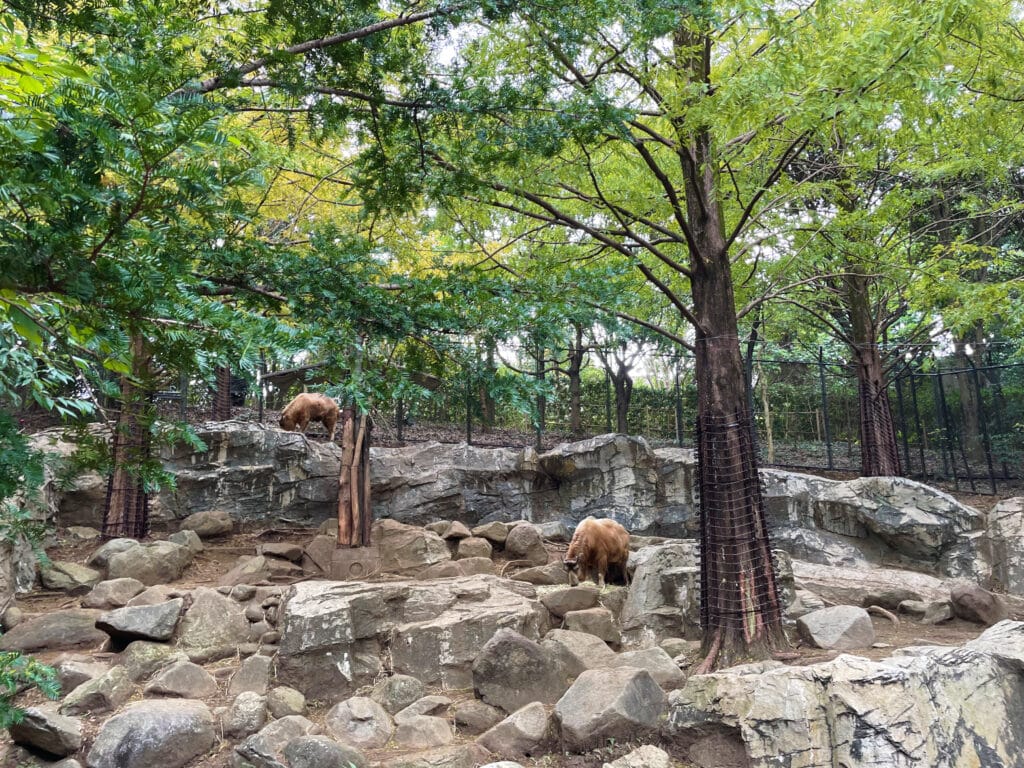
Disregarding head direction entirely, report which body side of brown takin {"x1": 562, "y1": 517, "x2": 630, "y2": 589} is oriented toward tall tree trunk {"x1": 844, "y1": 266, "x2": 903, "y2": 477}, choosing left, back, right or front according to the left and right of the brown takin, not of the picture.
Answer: back

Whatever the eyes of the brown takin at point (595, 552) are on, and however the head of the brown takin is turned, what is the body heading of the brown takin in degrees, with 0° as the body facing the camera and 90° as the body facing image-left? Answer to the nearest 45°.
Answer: approximately 45°

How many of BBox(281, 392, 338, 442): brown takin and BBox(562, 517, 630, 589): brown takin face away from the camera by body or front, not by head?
0

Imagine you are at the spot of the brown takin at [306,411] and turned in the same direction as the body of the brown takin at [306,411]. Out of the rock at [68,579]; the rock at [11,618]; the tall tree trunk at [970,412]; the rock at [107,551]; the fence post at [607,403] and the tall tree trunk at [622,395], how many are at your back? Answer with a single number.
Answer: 3

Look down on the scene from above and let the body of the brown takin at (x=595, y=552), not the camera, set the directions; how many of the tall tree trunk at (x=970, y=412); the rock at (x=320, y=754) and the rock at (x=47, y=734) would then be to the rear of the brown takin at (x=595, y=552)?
1

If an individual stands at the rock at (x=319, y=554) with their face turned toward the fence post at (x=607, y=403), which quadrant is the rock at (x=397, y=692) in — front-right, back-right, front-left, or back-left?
back-right

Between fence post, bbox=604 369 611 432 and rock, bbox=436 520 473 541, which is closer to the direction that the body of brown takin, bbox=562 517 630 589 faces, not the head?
the rock

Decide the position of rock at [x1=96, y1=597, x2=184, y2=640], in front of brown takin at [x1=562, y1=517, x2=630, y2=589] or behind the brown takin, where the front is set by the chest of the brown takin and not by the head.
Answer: in front

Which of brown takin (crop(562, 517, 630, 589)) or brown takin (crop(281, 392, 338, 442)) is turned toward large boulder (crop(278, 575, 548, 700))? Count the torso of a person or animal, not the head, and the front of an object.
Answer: brown takin (crop(562, 517, 630, 589))
